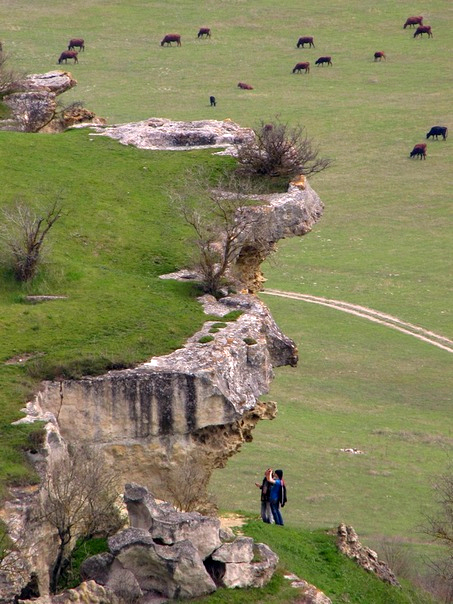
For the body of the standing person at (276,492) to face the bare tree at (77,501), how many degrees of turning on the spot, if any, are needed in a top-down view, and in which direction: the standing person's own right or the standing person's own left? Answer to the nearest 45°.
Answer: approximately 45° to the standing person's own left

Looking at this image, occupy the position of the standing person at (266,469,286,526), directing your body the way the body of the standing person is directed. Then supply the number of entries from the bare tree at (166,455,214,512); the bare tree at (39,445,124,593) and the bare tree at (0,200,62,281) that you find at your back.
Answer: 0

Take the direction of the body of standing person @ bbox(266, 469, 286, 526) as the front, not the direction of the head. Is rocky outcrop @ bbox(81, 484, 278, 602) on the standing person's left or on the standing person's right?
on the standing person's left

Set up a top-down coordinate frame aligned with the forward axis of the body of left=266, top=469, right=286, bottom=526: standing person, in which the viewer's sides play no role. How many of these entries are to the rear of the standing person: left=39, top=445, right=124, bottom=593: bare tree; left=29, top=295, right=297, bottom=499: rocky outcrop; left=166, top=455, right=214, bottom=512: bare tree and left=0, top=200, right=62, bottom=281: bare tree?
0
